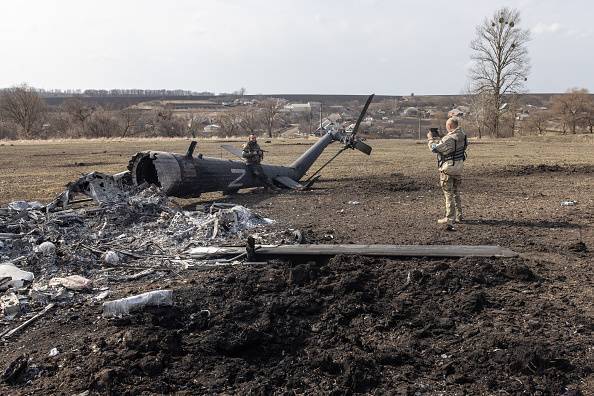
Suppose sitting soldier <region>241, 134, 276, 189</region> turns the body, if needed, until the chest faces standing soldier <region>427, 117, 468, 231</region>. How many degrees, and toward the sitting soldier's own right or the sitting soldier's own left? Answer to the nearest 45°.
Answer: approximately 45° to the sitting soldier's own left

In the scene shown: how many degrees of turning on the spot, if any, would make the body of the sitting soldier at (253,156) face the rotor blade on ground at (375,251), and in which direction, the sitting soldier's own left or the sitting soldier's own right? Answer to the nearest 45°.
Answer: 0° — they already face it

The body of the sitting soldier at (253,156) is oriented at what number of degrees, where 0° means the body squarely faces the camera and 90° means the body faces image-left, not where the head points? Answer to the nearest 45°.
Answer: approximately 0°
